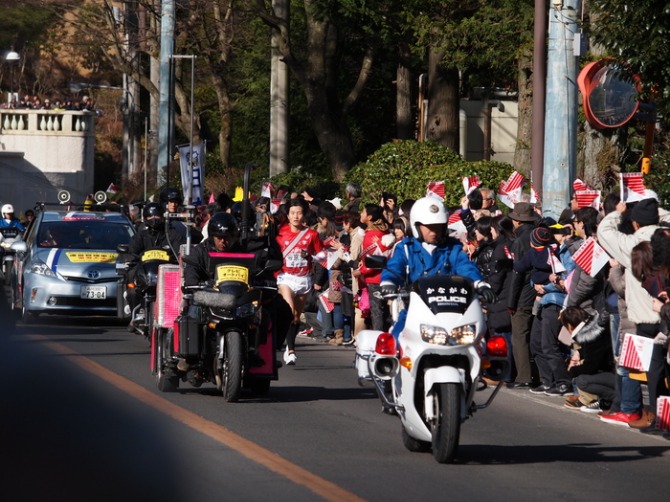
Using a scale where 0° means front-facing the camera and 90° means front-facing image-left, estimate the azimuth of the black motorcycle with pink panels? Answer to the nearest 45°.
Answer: approximately 0°

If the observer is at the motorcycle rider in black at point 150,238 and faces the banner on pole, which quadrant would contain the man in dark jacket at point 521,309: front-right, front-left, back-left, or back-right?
back-right

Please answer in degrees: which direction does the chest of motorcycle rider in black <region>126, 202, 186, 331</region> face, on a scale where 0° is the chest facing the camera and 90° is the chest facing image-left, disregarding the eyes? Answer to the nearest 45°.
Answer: approximately 0°

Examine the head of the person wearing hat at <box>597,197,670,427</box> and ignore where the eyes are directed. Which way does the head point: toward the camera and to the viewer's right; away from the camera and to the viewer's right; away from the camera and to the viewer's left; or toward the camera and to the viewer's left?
away from the camera and to the viewer's left

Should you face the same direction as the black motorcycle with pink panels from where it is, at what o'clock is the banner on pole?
The banner on pole is roughly at 6 o'clock from the black motorcycle with pink panels.

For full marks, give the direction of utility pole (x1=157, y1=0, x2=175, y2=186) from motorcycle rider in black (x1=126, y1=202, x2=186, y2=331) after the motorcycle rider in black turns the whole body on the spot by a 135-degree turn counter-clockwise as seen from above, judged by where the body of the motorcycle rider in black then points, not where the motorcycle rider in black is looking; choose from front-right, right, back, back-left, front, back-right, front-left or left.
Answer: front-left

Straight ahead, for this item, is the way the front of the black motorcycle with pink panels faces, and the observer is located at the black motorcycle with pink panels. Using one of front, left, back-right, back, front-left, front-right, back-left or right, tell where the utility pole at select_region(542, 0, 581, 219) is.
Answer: back-left

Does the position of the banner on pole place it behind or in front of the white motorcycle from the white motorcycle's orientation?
behind

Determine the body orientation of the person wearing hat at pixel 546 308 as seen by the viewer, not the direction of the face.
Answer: to the viewer's left
